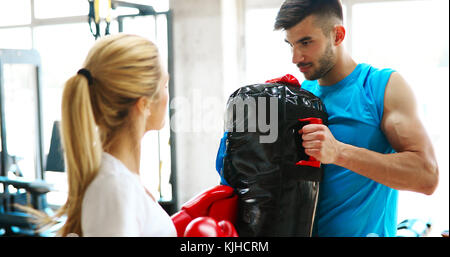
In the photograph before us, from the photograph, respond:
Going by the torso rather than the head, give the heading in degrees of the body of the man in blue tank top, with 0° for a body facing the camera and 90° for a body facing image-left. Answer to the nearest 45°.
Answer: approximately 45°

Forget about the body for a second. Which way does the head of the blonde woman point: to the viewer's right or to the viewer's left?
to the viewer's right

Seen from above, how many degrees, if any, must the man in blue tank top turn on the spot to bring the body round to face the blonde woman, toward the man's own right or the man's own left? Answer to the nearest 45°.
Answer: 0° — they already face them
